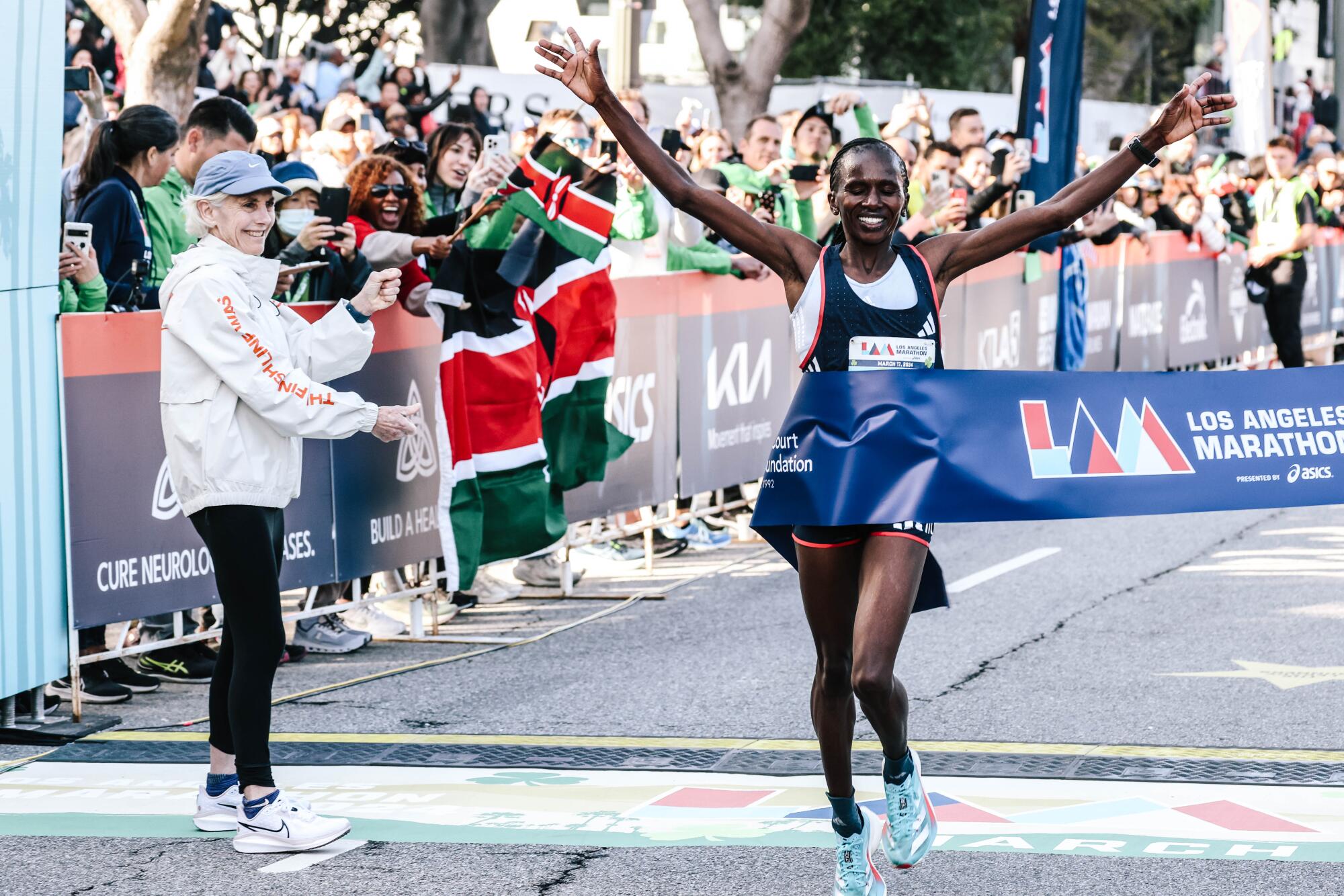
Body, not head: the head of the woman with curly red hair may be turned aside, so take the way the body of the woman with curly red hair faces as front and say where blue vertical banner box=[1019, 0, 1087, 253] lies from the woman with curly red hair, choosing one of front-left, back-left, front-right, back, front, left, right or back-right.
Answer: left

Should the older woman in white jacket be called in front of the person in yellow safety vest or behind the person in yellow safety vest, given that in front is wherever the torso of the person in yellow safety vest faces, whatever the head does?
in front

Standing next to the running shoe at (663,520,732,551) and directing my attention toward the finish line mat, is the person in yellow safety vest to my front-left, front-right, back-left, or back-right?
back-left

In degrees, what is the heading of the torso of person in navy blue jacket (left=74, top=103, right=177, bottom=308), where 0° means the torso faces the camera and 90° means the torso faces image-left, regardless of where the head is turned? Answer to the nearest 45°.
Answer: approximately 270°

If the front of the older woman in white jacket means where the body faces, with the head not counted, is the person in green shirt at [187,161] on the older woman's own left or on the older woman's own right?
on the older woman's own left

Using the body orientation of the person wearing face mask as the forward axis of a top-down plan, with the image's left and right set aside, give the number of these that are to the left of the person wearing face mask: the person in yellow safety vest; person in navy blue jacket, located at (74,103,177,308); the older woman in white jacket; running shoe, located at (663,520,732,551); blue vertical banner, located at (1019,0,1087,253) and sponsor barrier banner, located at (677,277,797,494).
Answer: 4

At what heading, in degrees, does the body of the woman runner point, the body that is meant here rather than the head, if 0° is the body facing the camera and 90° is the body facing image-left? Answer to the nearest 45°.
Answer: approximately 0°

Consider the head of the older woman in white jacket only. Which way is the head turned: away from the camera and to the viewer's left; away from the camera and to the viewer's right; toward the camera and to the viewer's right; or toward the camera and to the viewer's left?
toward the camera and to the viewer's right

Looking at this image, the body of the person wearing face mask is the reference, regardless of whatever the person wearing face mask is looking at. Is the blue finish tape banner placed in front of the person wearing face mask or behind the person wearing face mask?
in front

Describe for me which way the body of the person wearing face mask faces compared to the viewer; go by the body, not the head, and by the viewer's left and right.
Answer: facing the viewer and to the right of the viewer

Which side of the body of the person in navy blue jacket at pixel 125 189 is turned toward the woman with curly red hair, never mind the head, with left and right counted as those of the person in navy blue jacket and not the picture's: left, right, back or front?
front
